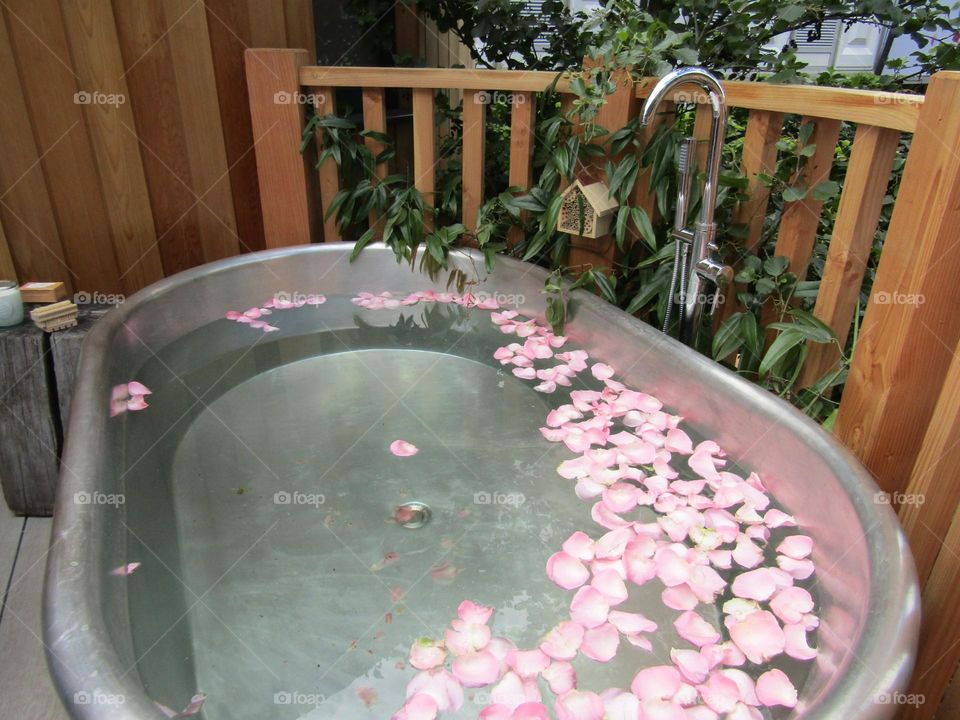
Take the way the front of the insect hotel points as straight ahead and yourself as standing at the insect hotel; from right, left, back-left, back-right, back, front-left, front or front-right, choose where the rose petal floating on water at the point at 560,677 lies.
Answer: front-left

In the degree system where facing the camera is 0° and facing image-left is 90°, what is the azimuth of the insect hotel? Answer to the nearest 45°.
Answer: approximately 45°

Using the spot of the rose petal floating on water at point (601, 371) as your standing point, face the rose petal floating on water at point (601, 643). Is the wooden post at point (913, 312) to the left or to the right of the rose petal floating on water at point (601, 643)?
left

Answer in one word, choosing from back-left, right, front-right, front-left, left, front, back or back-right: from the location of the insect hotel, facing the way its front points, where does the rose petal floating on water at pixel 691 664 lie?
front-left

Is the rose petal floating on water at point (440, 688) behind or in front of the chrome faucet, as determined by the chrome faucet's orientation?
in front

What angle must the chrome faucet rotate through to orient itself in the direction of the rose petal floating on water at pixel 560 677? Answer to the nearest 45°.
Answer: approximately 45° to its left

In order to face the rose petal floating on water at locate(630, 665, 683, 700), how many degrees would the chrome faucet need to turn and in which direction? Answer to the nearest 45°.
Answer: approximately 45° to its left

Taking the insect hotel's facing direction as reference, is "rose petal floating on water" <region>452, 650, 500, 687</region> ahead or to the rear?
ahead

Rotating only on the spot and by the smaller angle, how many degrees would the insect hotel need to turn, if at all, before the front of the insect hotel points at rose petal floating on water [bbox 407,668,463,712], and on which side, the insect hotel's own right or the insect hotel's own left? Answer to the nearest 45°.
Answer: approximately 45° to the insect hotel's own left

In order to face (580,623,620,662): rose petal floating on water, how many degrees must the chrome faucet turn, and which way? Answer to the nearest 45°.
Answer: approximately 45° to its left
